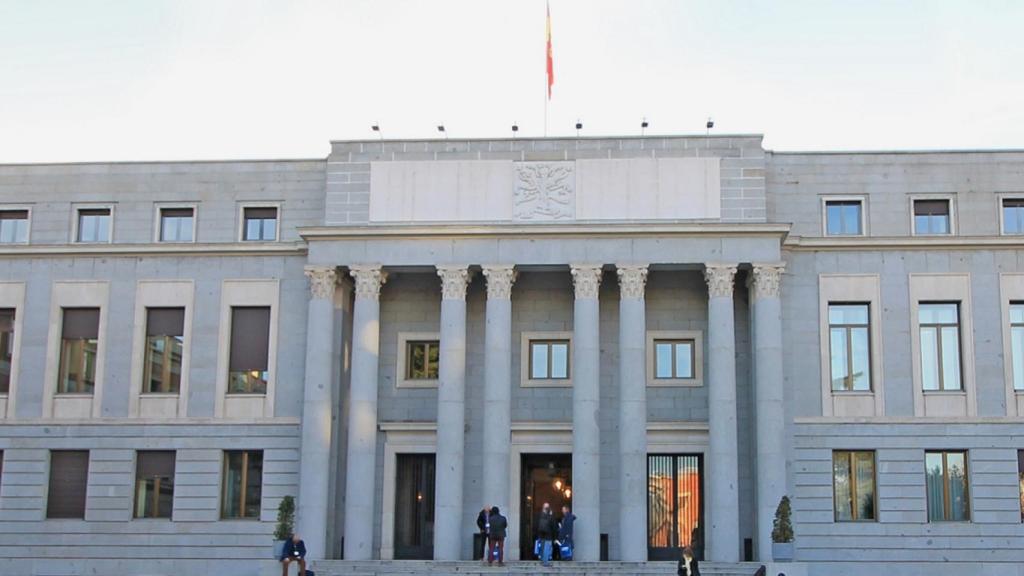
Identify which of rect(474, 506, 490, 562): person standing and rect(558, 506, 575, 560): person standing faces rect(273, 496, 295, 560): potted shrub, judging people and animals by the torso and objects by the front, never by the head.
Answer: rect(558, 506, 575, 560): person standing

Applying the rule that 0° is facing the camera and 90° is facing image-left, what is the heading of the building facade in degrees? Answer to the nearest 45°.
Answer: approximately 0°

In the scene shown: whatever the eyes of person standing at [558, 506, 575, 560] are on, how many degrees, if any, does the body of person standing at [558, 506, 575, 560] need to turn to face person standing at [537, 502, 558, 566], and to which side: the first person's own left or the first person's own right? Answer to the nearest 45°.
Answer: approximately 45° to the first person's own left

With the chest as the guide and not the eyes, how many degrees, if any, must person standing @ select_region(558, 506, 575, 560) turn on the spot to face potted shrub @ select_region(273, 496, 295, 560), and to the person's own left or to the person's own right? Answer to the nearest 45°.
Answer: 0° — they already face it

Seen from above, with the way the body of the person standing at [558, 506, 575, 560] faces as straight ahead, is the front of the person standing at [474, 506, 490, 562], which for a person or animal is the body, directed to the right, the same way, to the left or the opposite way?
the opposite way

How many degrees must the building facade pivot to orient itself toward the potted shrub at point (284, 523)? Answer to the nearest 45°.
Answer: approximately 90° to its right

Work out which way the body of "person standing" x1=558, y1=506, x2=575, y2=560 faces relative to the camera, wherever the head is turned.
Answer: to the viewer's left
